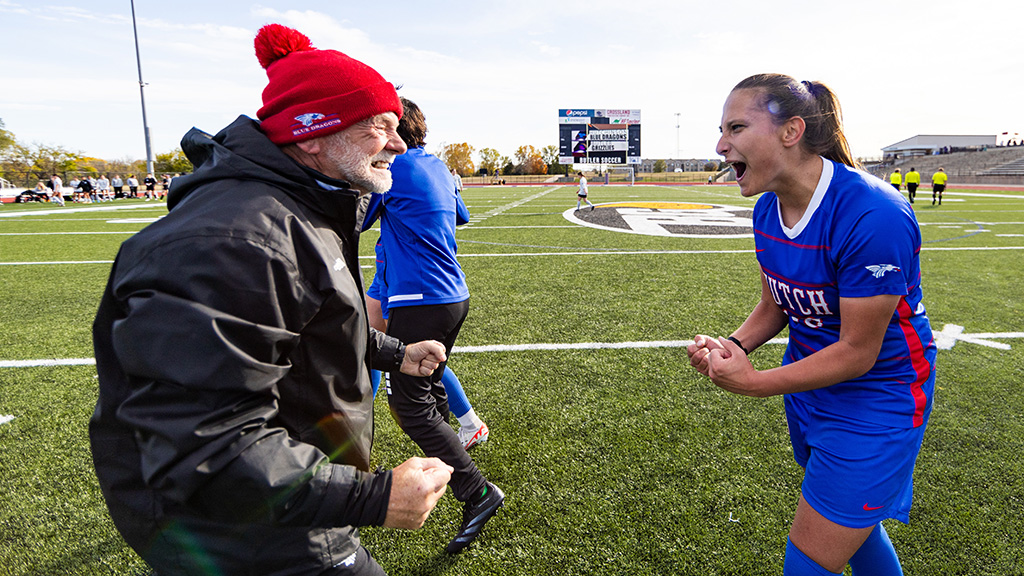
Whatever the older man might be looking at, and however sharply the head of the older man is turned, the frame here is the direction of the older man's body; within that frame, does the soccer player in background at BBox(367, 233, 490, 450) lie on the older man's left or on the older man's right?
on the older man's left

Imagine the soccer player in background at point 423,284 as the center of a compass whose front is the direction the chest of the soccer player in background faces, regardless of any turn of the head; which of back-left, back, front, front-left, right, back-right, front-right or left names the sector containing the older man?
back-left

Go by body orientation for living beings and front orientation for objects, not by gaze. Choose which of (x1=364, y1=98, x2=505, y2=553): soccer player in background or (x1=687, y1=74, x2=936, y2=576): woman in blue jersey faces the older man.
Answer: the woman in blue jersey

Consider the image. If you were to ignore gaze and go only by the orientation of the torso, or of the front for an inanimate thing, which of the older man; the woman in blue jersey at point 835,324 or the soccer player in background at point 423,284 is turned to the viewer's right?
the older man

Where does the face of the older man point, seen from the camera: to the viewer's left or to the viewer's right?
to the viewer's right

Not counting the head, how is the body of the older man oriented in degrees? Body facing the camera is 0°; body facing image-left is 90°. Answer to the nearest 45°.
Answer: approximately 270°

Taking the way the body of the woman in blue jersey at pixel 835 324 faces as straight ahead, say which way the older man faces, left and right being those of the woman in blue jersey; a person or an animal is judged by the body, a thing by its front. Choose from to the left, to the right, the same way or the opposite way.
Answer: the opposite way

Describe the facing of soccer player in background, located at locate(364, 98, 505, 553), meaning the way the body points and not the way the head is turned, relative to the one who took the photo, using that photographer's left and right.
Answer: facing away from the viewer and to the left of the viewer

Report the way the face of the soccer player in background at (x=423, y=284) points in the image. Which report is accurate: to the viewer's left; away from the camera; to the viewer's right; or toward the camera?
away from the camera

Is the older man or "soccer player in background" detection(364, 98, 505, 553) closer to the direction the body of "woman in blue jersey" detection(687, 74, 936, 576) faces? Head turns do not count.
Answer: the older man

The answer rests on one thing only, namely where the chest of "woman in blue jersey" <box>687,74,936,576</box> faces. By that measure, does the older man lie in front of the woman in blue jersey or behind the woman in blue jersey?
in front

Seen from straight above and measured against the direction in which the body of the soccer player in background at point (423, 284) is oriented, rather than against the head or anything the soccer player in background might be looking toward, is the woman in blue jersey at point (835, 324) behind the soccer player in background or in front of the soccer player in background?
behind
